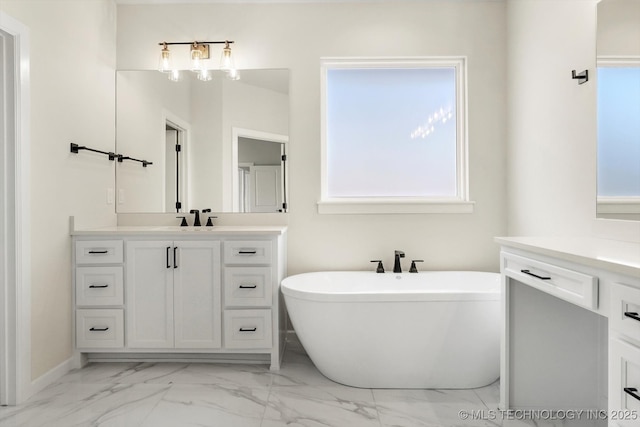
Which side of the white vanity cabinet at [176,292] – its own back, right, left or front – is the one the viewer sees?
front

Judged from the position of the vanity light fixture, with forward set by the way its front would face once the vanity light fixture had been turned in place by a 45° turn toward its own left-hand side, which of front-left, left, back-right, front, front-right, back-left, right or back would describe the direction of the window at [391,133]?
front-left

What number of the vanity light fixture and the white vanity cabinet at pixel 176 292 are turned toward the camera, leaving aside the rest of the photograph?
2

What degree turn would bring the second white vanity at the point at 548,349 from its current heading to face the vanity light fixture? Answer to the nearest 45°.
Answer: approximately 45° to its right

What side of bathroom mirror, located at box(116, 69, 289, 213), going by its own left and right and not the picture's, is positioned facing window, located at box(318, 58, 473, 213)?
left

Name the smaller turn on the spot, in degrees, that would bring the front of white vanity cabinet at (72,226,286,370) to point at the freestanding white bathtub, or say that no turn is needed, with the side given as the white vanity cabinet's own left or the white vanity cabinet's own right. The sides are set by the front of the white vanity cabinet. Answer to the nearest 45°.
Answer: approximately 45° to the white vanity cabinet's own left

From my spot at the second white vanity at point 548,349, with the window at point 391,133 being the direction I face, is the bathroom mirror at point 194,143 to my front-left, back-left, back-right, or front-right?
front-left

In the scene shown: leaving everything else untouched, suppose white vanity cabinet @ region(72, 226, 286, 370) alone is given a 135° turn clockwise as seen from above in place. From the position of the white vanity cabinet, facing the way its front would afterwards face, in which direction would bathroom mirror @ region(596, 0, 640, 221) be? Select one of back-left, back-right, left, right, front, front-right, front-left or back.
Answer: back

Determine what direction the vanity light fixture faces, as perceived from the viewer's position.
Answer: facing the viewer

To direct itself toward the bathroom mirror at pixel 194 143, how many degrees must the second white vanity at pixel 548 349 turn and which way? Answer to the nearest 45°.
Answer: approximately 45° to its right

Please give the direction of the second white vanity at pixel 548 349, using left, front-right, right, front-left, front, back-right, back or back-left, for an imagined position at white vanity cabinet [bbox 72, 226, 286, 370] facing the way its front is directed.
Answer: front-left

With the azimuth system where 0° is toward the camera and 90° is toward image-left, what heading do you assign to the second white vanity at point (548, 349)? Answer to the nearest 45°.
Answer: approximately 45°

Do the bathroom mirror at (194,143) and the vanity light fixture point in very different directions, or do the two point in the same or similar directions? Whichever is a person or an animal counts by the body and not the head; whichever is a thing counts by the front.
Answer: same or similar directions

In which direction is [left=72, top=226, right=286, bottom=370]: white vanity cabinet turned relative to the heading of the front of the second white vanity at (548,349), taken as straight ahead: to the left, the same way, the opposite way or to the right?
to the left

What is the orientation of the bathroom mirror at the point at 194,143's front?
toward the camera

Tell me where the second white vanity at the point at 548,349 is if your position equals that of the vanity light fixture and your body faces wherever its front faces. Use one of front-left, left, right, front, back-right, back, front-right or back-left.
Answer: front-left
